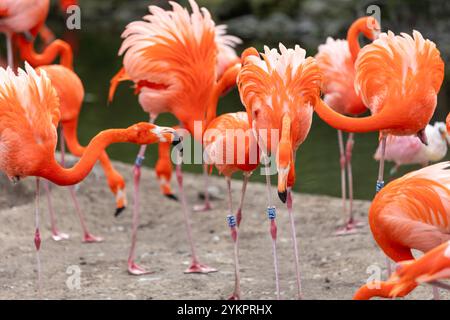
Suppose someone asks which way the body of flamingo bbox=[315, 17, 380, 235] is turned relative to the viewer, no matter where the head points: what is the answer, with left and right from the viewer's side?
facing to the right of the viewer

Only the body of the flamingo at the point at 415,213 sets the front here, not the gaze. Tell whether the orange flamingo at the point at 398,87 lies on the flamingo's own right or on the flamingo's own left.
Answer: on the flamingo's own right

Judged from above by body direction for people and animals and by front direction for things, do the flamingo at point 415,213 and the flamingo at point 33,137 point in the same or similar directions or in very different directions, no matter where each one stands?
very different directions

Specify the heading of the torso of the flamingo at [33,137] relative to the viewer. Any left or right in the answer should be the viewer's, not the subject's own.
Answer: facing to the right of the viewer

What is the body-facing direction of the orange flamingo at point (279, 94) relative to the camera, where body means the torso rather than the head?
toward the camera

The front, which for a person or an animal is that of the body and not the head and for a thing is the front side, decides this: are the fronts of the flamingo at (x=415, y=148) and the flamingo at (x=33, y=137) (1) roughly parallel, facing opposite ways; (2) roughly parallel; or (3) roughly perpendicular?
roughly parallel

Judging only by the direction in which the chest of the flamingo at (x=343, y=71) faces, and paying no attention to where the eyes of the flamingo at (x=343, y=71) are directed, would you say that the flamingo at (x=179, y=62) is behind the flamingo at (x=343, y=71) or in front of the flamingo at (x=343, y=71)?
behind

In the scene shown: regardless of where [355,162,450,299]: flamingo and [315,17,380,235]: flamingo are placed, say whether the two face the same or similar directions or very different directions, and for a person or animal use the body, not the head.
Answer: very different directions

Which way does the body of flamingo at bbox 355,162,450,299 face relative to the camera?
to the viewer's left

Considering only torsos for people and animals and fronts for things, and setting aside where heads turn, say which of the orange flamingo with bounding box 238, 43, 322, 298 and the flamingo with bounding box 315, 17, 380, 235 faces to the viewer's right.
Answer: the flamingo

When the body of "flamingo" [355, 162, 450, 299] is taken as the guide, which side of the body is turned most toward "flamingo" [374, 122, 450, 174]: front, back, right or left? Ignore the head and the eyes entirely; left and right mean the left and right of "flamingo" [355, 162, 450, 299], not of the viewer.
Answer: right
